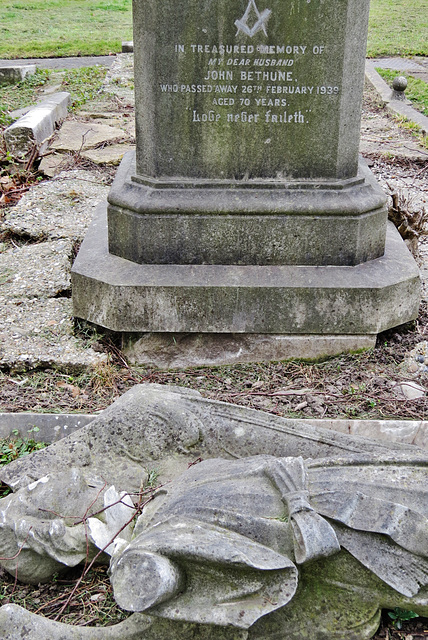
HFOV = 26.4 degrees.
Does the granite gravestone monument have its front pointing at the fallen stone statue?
yes

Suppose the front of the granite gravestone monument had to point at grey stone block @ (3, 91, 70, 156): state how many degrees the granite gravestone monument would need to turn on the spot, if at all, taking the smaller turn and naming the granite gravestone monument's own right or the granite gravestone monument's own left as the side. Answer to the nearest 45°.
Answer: approximately 135° to the granite gravestone monument's own right

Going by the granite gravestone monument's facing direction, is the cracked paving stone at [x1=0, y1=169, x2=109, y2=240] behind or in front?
behind

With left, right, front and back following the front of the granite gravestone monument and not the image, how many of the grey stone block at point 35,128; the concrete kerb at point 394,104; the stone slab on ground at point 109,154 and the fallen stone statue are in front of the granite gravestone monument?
1

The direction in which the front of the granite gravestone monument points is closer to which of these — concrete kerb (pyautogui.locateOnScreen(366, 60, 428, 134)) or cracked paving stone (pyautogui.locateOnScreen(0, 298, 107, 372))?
the cracked paving stone

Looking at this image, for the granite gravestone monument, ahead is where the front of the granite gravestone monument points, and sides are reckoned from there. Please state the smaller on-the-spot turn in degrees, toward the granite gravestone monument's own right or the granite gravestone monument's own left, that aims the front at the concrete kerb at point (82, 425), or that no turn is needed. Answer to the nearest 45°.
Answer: approximately 45° to the granite gravestone monument's own right

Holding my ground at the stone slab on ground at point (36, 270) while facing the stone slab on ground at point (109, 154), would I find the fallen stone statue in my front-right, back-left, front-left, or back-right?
back-right

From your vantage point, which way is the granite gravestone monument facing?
toward the camera

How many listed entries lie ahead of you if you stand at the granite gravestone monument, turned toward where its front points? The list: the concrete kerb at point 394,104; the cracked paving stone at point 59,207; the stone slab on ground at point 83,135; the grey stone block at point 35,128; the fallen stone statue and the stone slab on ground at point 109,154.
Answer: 1

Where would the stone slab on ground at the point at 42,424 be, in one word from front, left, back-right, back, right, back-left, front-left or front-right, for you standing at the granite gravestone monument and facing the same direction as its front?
front-right

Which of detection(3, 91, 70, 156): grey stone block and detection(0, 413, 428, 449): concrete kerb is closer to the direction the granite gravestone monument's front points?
the concrete kerb

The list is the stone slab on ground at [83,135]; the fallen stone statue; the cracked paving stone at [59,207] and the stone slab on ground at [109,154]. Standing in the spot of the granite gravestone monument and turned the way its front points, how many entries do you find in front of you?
1

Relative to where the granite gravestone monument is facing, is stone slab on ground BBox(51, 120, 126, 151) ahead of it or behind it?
behind

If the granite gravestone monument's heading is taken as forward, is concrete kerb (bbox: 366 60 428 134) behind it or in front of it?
behind
